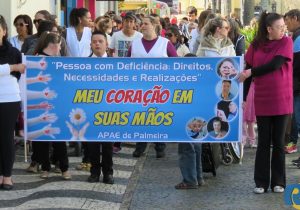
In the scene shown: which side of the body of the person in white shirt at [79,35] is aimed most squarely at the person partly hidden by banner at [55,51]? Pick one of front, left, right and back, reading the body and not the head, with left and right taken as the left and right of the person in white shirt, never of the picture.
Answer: front

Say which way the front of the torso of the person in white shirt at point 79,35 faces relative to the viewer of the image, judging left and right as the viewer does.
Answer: facing the viewer

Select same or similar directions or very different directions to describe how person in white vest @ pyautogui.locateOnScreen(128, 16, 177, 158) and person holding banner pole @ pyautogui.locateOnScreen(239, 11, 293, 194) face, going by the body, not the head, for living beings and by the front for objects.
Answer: same or similar directions

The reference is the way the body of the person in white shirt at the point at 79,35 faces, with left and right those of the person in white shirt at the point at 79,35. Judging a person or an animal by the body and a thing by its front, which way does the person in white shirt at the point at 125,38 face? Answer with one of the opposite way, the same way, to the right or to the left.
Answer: the same way

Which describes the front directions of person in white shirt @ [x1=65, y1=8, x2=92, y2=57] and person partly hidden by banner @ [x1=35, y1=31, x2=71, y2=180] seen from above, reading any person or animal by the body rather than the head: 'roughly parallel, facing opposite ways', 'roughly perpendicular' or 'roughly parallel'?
roughly parallel

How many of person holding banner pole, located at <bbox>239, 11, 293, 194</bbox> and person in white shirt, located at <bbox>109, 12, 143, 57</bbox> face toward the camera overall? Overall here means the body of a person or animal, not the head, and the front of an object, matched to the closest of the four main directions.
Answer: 2

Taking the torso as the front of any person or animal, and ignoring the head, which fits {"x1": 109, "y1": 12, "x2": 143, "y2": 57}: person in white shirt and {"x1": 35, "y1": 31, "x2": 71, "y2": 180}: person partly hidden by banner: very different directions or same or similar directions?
same or similar directions

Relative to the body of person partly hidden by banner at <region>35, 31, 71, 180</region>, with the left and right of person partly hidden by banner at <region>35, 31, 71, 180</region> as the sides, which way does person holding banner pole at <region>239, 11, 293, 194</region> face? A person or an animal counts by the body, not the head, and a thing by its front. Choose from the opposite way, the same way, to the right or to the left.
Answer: the same way

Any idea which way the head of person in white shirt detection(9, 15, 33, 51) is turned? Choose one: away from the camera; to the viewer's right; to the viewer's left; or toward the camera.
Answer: toward the camera

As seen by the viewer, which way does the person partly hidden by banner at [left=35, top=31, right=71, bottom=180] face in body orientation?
toward the camera

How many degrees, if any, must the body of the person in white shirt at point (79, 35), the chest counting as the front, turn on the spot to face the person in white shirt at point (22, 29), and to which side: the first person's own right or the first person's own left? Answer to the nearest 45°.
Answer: approximately 135° to the first person's own right

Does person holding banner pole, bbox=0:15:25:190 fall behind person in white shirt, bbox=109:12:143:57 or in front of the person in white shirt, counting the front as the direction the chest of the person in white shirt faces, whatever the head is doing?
in front

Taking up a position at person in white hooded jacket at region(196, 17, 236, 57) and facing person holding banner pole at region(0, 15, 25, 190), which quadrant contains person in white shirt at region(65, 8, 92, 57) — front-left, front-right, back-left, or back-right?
front-right

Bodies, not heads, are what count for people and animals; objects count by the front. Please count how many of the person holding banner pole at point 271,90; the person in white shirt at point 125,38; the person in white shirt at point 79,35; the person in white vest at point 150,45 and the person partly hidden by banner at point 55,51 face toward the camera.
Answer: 5

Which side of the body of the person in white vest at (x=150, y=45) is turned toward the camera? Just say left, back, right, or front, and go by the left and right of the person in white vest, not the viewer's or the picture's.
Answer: front

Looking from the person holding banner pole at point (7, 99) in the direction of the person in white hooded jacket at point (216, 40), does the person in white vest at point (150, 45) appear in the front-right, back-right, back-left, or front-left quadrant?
front-left
